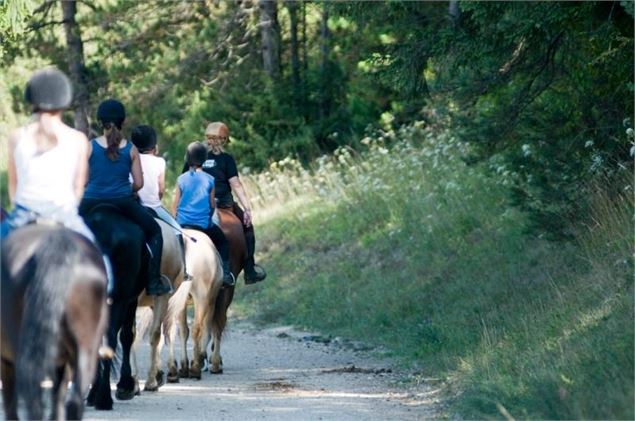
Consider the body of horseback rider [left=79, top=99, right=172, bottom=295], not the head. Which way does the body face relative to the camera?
away from the camera

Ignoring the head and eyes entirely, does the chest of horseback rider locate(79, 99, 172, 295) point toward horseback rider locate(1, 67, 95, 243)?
no

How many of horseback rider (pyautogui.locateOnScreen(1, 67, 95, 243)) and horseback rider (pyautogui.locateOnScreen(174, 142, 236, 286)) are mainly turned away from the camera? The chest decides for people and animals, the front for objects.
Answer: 2

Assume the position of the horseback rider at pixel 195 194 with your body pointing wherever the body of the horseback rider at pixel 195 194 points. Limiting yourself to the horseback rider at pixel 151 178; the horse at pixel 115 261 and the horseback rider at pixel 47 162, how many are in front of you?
0

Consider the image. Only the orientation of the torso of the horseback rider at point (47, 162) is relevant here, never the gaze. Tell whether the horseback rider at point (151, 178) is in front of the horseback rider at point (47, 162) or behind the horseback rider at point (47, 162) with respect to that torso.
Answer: in front

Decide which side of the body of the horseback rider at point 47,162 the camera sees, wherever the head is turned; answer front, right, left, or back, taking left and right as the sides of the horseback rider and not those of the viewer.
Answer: back

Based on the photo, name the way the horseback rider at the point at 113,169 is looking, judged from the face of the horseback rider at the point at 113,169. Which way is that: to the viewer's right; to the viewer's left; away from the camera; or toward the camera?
away from the camera

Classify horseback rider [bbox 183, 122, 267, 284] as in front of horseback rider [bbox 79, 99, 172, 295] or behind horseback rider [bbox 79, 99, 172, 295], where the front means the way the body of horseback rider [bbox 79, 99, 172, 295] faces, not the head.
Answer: in front

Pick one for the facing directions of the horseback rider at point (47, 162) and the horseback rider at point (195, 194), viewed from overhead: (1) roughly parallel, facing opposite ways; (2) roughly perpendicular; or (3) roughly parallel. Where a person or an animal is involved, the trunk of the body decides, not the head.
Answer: roughly parallel

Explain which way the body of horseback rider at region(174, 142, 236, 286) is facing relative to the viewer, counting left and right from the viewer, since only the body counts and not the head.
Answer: facing away from the viewer

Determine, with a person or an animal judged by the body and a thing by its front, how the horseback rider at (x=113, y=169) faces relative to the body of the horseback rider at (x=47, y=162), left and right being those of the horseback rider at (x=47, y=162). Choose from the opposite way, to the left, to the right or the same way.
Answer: the same way

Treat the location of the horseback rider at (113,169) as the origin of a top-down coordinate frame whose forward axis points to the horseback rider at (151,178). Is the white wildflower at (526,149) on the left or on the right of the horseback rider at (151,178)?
right

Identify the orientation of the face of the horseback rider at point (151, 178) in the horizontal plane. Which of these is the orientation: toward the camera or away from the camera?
away from the camera

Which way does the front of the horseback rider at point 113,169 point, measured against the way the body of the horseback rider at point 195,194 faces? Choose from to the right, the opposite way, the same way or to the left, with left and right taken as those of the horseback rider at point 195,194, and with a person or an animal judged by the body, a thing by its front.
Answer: the same way

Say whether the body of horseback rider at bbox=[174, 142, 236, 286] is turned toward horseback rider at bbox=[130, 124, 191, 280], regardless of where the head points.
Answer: no

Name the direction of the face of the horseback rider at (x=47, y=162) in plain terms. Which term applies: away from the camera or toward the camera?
away from the camera

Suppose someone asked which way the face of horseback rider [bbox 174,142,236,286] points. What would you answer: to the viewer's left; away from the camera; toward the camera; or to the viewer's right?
away from the camera
